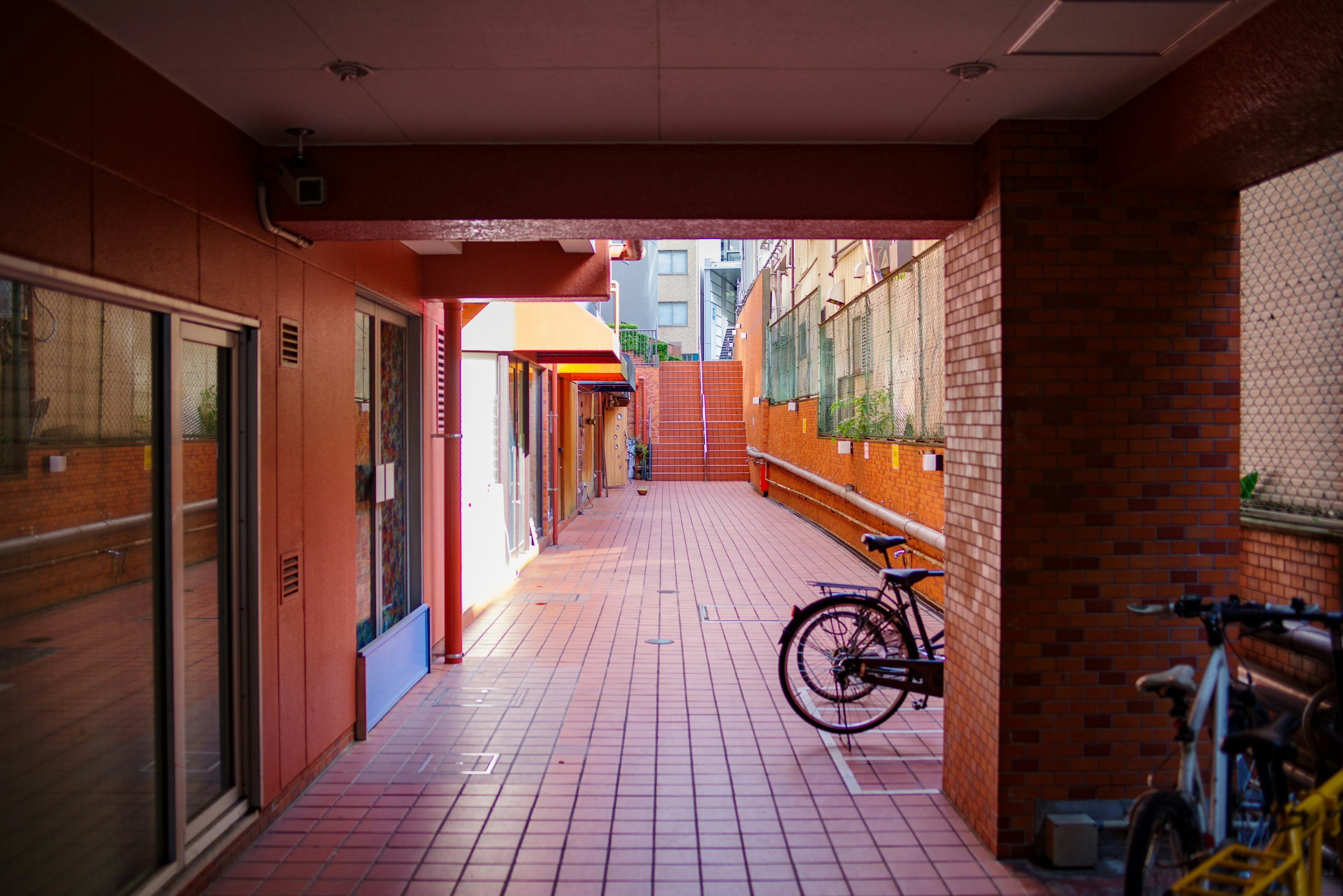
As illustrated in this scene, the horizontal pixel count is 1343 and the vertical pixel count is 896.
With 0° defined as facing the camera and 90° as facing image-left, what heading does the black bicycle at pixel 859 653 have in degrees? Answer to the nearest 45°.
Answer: approximately 270°

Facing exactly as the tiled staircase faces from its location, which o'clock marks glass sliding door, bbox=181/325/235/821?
The glass sliding door is roughly at 12 o'clock from the tiled staircase.

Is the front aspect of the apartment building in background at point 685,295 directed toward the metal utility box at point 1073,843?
yes

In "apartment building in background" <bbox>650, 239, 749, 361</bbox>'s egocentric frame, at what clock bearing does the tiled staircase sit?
The tiled staircase is roughly at 12 o'clock from the apartment building in background.

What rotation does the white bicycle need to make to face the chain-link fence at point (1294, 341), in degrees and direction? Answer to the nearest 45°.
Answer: approximately 45° to its left

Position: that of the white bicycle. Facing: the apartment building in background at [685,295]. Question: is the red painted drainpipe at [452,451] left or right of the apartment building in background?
left

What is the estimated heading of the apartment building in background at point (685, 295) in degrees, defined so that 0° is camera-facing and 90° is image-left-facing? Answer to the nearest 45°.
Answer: approximately 0°
